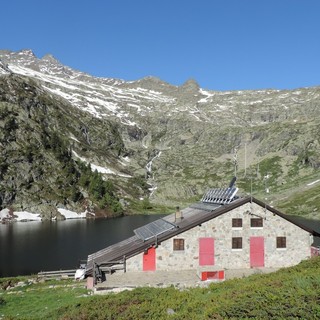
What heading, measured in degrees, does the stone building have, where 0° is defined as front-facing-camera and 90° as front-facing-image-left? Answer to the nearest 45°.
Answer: approximately 0°
